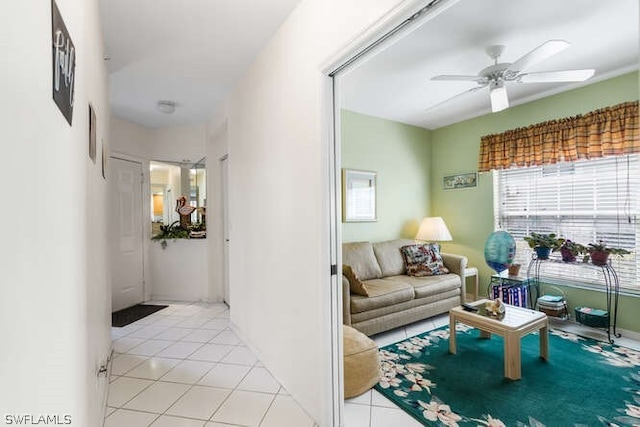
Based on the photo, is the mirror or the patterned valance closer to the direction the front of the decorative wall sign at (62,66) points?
the patterned valance

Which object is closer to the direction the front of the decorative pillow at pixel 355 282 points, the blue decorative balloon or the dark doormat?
the blue decorative balloon

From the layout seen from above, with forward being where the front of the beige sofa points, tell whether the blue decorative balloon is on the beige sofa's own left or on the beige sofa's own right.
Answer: on the beige sofa's own left

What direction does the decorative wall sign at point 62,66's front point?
to the viewer's right

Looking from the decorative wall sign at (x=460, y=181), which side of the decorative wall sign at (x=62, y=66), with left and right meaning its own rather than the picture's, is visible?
front

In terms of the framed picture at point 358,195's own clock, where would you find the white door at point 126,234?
The white door is roughly at 4 o'clock from the framed picture.

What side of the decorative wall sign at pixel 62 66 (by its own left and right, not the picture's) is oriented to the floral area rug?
front

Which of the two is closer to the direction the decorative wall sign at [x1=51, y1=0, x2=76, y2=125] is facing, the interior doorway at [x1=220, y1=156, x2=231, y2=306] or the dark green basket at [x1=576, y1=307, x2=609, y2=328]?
the dark green basket

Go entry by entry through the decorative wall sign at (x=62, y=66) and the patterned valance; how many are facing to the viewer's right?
1

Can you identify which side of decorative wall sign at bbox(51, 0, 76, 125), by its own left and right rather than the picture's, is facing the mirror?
left

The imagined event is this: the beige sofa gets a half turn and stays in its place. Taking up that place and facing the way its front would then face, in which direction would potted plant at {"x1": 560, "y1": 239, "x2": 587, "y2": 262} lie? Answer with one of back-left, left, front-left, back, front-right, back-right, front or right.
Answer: back-right

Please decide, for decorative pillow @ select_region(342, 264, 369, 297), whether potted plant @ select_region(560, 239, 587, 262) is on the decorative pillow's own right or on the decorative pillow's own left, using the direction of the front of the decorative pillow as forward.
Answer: on the decorative pillow's own left

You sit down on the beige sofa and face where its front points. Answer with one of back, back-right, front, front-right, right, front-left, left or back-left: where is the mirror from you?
back-right

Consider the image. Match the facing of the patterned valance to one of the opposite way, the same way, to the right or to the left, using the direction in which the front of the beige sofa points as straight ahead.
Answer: to the right

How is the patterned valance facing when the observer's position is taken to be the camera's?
facing the viewer and to the left of the viewer

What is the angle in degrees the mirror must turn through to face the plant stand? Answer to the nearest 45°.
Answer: approximately 45° to its left

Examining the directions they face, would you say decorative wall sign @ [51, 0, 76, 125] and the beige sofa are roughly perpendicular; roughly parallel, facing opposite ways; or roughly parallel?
roughly perpendicular

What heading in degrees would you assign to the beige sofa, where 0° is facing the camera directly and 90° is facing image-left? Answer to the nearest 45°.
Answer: approximately 315°
